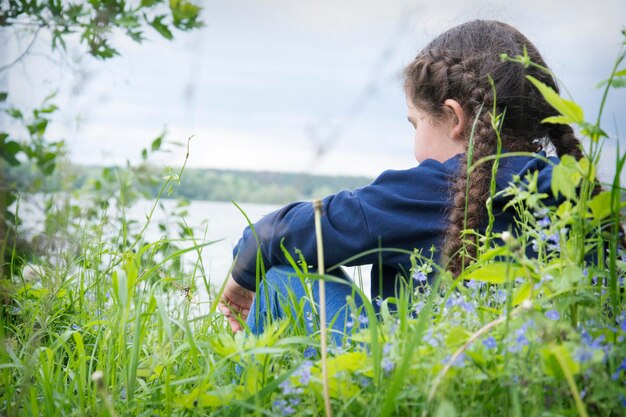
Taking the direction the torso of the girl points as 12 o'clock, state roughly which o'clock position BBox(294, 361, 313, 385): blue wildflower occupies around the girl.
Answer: The blue wildflower is roughly at 8 o'clock from the girl.

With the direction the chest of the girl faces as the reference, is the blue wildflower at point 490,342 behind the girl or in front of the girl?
behind

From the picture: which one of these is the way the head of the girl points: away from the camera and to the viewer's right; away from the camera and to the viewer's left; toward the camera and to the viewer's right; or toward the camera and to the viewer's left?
away from the camera and to the viewer's left

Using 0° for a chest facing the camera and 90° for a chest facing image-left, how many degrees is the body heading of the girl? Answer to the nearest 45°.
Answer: approximately 135°

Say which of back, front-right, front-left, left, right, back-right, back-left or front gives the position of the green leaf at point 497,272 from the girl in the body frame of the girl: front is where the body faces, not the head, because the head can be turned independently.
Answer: back-left

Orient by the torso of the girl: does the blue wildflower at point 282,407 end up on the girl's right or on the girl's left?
on the girl's left

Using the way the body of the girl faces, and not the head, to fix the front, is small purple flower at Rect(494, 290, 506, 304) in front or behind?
behind
